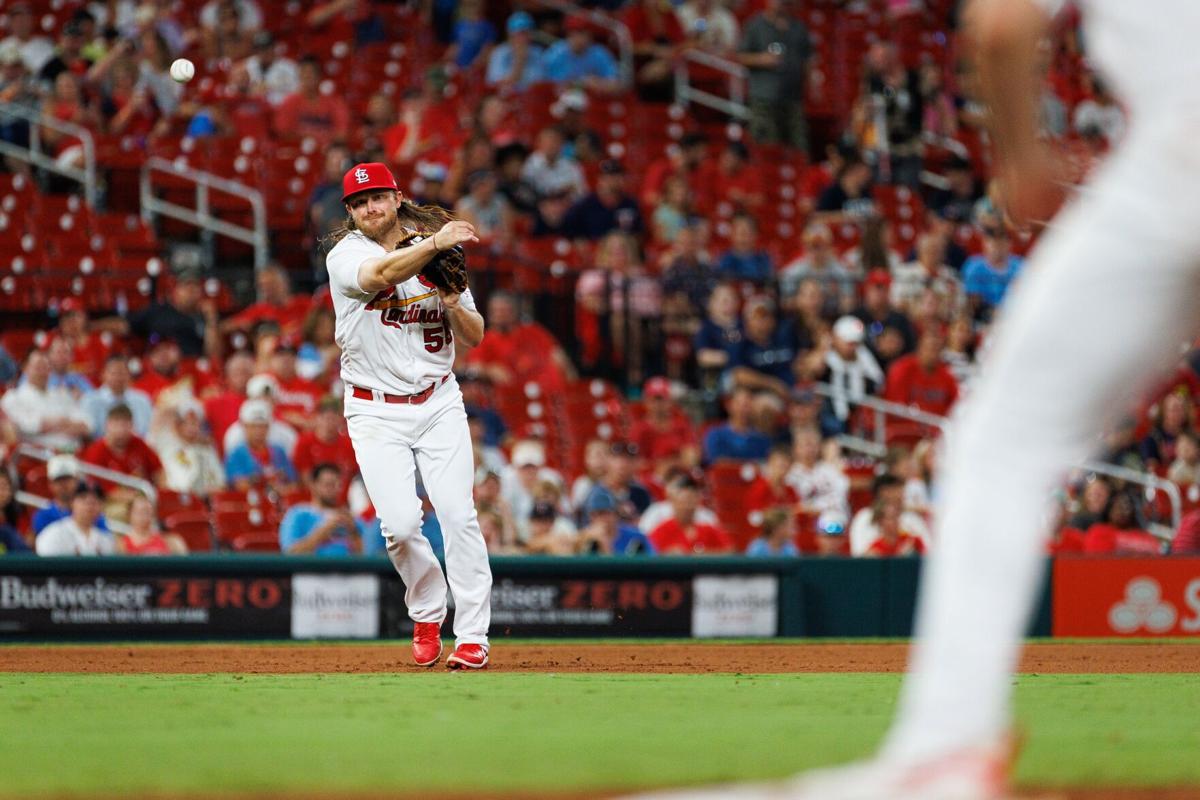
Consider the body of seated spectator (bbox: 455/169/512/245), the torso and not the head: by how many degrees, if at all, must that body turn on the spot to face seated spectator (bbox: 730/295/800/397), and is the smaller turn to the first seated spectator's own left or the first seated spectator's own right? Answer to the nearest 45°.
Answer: approximately 90° to the first seated spectator's own left

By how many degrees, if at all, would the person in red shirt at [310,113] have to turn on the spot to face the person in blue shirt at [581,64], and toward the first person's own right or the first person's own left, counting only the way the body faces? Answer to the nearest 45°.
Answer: approximately 135° to the first person's own left

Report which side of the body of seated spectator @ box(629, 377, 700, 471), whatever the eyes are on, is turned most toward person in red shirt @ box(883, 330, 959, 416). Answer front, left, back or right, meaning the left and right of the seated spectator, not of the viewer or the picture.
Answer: left

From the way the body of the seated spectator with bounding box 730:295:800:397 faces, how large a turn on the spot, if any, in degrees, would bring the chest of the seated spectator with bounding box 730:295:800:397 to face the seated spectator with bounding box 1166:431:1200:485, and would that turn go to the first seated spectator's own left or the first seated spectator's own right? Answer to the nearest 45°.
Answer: approximately 90° to the first seated spectator's own left

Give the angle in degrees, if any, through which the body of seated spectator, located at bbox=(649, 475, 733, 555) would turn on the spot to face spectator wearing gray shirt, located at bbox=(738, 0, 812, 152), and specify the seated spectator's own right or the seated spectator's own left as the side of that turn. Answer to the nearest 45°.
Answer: approximately 180°

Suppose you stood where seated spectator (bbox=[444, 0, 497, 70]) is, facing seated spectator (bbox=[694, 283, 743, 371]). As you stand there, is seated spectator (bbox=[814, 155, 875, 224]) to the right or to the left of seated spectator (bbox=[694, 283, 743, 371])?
left

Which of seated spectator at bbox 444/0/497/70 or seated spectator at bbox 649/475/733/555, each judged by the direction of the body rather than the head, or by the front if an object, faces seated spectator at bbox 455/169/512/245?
seated spectator at bbox 444/0/497/70

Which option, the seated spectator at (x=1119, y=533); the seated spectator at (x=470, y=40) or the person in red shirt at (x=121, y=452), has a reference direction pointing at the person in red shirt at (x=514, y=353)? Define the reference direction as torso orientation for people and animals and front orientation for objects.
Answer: the seated spectator at (x=470, y=40)

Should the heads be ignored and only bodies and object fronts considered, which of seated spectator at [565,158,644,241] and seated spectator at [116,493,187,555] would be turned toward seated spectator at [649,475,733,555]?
seated spectator at [565,158,644,241]

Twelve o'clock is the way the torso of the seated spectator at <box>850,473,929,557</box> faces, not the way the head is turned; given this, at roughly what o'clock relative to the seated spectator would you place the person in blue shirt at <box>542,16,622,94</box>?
The person in blue shirt is roughly at 5 o'clock from the seated spectator.
